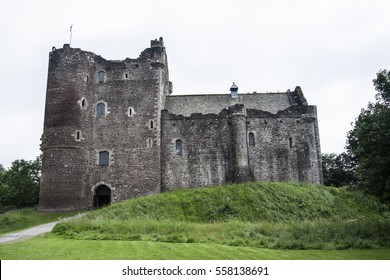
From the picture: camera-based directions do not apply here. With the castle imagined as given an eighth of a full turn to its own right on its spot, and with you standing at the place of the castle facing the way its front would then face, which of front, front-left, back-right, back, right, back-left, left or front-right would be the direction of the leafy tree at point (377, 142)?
left

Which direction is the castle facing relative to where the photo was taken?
toward the camera
